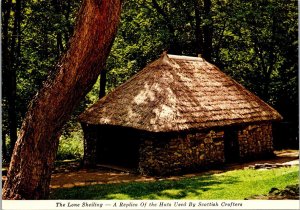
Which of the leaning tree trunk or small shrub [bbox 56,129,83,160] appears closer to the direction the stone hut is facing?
the leaning tree trunk

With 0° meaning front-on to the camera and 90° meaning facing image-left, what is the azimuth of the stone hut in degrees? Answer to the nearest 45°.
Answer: approximately 315°

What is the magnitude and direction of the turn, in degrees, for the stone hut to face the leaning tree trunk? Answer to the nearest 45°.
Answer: approximately 45° to its right
